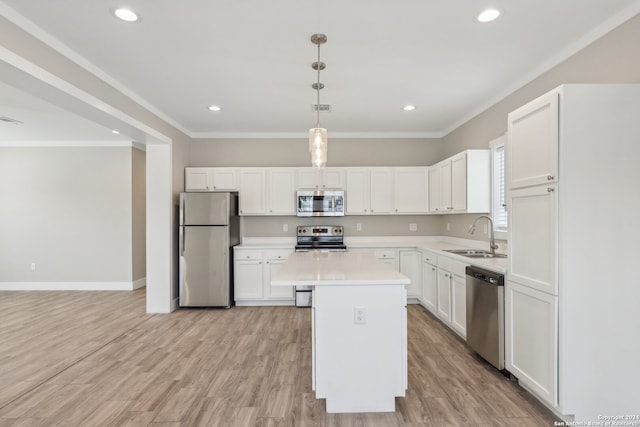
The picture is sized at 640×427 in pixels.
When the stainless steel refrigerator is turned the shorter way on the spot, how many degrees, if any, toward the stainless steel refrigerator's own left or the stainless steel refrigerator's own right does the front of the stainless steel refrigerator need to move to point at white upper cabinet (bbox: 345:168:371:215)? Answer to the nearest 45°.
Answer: approximately 90° to the stainless steel refrigerator's own left

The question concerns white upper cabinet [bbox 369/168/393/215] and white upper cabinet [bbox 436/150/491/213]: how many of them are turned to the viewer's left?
1

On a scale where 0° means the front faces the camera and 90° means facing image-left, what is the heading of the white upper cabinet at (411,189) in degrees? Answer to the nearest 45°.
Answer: approximately 0°

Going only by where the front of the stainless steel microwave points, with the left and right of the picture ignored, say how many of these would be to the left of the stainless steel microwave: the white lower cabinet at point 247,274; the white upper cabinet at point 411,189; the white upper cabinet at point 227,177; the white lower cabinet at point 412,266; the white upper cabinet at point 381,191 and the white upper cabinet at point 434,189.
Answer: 4

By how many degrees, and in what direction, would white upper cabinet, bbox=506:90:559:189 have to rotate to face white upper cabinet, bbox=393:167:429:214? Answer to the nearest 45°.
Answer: approximately 90° to its right

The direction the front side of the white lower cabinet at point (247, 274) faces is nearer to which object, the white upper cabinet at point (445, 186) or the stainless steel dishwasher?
the stainless steel dishwasher
